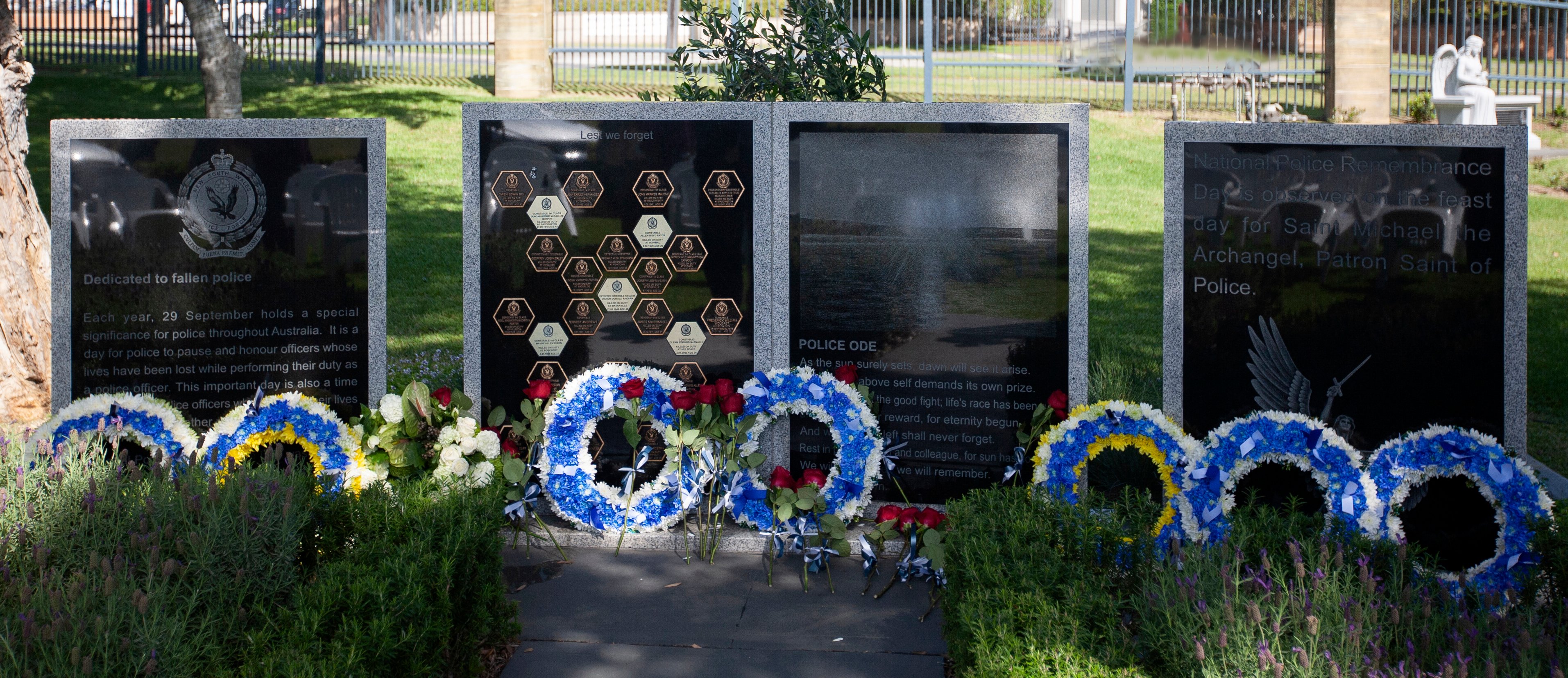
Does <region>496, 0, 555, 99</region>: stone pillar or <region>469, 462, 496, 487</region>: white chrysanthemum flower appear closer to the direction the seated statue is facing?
the white chrysanthemum flower

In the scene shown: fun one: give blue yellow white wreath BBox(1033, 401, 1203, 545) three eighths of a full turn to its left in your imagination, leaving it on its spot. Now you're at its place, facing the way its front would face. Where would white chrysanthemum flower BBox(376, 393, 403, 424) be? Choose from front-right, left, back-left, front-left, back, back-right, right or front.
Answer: back-left

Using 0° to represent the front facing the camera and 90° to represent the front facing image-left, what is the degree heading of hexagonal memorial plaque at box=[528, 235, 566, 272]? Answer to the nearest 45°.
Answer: approximately 0°

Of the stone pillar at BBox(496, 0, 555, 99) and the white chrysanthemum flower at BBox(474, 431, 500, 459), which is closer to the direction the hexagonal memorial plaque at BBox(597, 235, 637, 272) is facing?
the white chrysanthemum flower

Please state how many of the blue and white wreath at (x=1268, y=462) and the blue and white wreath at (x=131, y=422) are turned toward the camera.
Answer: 2

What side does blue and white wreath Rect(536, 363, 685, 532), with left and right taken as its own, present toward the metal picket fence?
back

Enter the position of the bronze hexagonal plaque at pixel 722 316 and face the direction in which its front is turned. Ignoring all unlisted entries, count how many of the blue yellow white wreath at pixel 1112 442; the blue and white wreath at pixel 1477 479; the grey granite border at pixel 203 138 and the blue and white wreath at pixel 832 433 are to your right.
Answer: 1

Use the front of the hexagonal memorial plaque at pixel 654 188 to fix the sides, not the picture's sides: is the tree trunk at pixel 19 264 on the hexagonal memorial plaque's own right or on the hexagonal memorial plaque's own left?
on the hexagonal memorial plaque's own right
